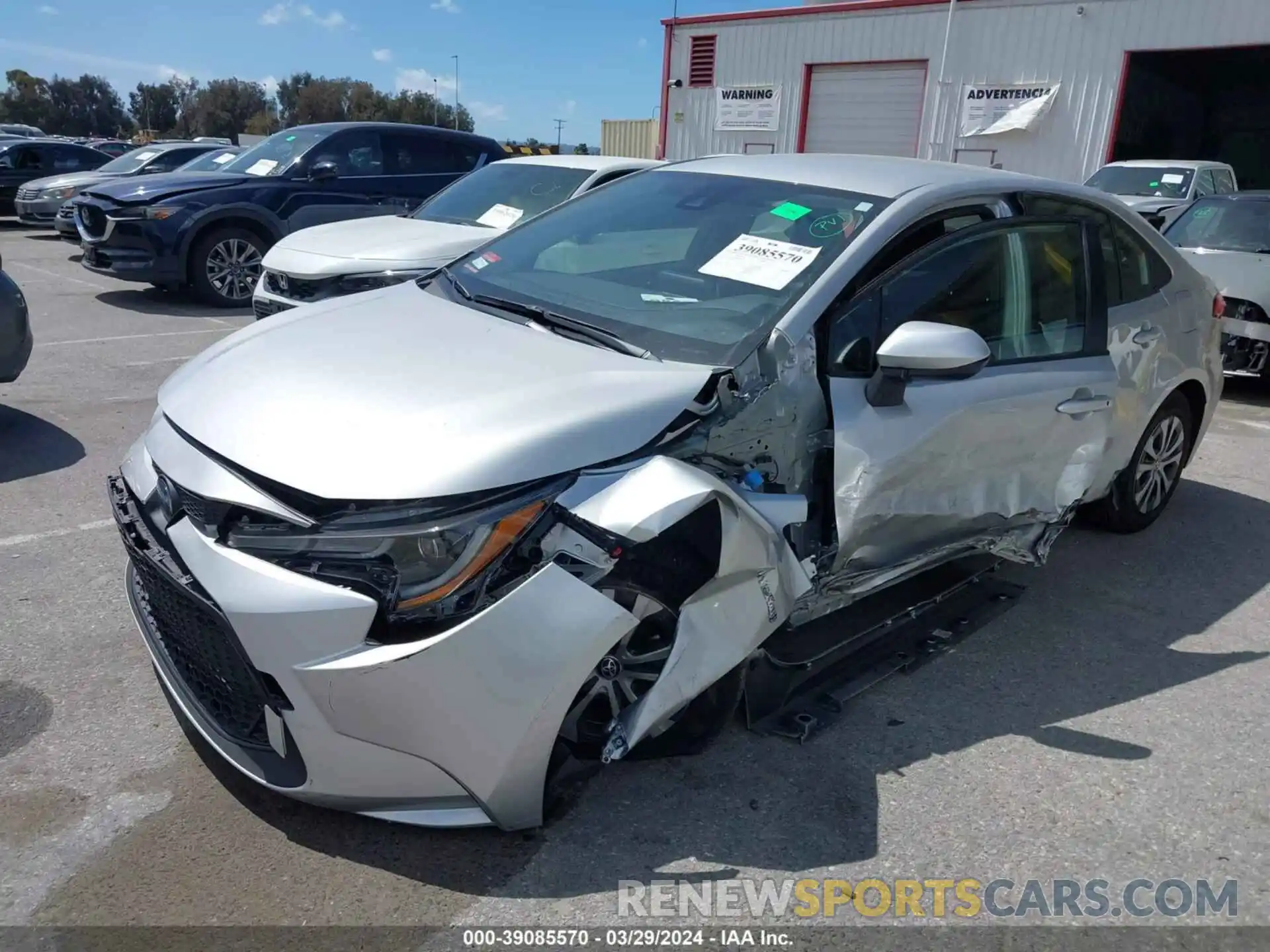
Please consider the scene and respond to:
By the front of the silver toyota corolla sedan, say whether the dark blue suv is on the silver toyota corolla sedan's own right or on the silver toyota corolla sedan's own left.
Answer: on the silver toyota corolla sedan's own right

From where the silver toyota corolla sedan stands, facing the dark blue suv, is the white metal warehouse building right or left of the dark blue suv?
right

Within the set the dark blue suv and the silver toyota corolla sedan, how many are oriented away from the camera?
0

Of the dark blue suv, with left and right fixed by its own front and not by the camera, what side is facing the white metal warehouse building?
back

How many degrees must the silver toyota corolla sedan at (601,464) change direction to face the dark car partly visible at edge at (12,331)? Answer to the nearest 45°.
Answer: approximately 90° to its right

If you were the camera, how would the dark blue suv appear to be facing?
facing the viewer and to the left of the viewer
